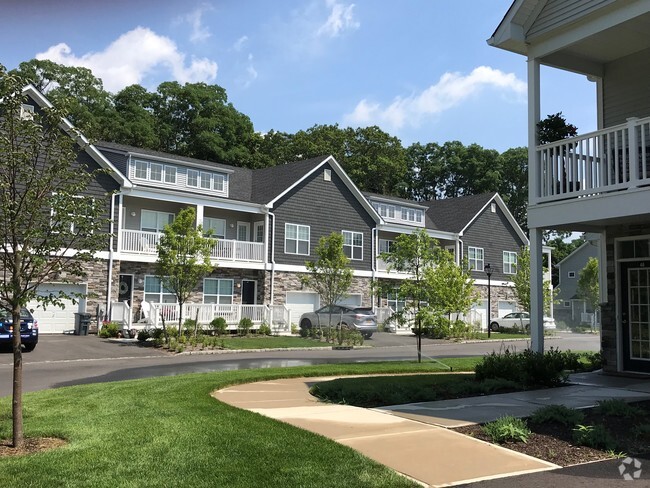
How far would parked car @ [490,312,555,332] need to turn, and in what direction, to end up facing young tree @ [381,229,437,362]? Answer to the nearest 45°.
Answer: approximately 90° to its left

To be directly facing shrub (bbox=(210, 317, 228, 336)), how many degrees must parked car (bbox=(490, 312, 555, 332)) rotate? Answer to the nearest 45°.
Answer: approximately 45° to its left

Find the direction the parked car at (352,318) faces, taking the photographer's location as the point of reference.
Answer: facing away from the viewer and to the left of the viewer

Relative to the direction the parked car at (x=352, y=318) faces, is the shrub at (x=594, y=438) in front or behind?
behind

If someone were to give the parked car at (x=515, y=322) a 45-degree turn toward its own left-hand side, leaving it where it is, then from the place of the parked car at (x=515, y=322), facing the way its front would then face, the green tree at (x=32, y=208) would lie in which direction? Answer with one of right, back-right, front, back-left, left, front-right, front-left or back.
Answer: front-left

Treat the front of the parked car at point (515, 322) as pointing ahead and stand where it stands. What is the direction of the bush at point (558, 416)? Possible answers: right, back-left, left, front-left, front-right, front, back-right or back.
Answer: left

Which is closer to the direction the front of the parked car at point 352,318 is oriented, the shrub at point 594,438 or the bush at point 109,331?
the bush

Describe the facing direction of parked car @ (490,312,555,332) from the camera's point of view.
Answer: facing to the left of the viewer

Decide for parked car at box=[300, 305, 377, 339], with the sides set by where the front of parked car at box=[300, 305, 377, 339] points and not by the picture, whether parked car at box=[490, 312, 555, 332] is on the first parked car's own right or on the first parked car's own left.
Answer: on the first parked car's own right

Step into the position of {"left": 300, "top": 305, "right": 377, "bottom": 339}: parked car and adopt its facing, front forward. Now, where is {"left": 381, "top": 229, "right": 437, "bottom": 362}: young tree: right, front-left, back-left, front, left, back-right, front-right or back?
back-left

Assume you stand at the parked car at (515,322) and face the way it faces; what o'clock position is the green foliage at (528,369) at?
The green foliage is roughly at 9 o'clock from the parked car.
